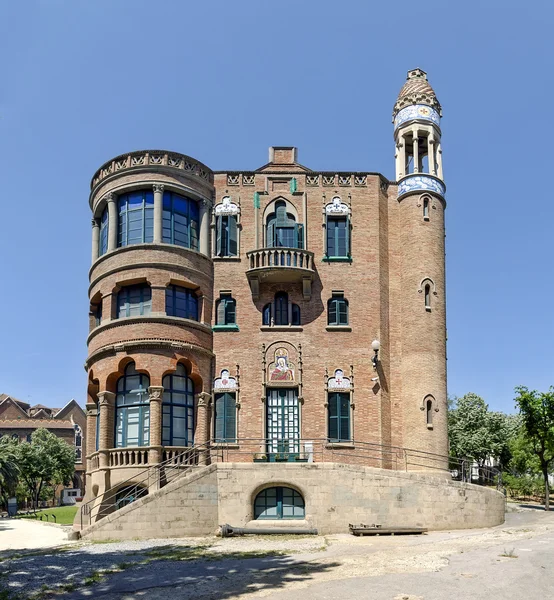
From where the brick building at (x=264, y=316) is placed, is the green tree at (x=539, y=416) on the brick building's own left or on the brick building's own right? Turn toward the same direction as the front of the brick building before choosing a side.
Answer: on the brick building's own left

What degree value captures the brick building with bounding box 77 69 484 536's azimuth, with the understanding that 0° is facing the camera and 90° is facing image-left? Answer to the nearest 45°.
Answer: approximately 0°
